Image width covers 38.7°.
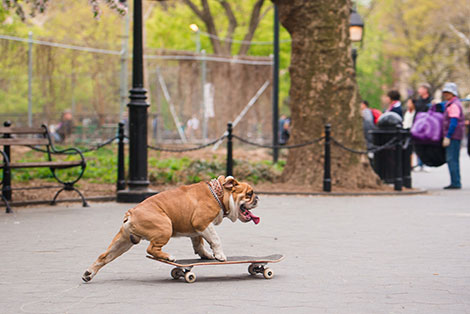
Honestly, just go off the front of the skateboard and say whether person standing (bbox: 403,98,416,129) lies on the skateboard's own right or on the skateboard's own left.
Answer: on the skateboard's own left

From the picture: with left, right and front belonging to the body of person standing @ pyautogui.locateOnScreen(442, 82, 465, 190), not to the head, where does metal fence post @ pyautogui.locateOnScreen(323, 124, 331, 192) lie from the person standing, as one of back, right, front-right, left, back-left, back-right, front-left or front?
front-left

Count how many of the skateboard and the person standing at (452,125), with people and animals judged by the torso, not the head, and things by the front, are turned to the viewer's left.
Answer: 1

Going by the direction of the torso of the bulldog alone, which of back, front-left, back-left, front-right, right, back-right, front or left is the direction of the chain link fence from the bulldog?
left

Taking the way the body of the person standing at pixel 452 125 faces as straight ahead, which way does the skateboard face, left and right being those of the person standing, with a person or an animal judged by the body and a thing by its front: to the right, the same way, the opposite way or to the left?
the opposite way

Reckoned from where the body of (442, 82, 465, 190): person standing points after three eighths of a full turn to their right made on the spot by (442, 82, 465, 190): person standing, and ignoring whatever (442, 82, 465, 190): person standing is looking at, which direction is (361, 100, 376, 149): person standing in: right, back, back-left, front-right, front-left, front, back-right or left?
left

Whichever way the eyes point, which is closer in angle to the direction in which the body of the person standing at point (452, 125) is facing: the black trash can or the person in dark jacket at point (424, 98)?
the black trash can

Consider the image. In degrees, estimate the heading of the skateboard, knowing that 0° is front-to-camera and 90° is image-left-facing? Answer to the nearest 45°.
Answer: approximately 270°

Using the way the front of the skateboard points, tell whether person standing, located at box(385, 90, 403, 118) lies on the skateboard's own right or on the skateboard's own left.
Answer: on the skateboard's own left

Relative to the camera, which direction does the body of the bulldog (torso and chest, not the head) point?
to the viewer's right

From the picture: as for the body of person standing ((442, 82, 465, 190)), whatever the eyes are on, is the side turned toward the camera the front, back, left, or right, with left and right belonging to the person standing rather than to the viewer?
left
